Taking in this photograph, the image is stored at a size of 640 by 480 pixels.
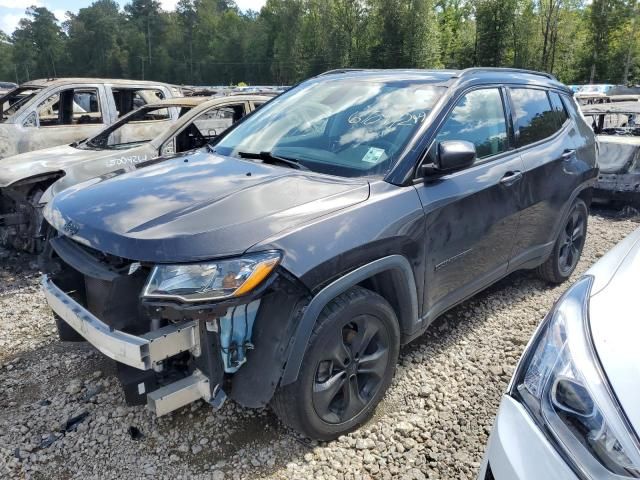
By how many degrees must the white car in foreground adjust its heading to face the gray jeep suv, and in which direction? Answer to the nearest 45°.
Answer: approximately 90° to its right

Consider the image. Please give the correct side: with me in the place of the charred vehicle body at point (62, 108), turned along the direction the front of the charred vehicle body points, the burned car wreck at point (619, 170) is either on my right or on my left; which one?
on my left

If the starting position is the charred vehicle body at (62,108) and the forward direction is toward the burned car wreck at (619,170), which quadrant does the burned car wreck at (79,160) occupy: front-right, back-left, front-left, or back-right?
front-right

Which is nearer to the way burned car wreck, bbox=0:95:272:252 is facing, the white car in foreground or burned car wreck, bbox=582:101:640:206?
the white car in foreground

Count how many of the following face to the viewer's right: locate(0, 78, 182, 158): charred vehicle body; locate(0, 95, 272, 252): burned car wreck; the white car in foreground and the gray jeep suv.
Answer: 0

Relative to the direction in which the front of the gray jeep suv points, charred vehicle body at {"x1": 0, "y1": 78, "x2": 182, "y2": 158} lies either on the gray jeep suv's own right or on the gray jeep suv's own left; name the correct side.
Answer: on the gray jeep suv's own right

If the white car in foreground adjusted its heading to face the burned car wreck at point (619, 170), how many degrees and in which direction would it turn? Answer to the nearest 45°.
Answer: approximately 135° to its right

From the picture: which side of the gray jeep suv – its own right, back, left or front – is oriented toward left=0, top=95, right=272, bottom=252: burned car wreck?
right

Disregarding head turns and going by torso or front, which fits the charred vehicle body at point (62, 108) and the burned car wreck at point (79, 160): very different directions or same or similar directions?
same or similar directions

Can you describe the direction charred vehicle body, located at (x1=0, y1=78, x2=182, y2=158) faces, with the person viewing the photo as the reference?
facing the viewer and to the left of the viewer

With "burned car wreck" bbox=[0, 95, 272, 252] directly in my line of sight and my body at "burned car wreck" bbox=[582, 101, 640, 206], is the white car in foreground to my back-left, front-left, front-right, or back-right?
front-left
